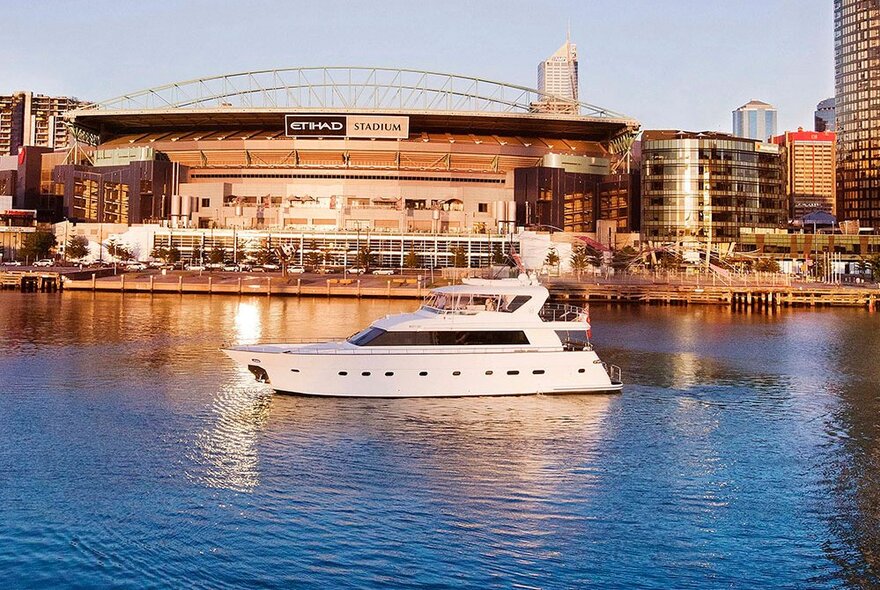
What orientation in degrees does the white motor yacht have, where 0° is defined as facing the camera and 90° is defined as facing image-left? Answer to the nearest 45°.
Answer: approximately 90°
